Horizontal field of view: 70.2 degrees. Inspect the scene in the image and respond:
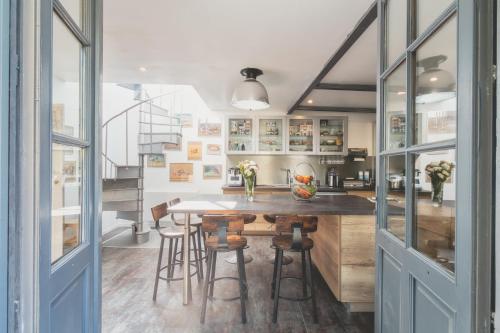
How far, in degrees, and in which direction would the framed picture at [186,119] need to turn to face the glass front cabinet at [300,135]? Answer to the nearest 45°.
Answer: approximately 45° to its left

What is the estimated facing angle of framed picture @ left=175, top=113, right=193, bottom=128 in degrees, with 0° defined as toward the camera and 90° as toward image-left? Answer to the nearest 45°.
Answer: approximately 0°

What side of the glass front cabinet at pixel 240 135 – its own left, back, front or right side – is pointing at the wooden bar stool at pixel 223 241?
front

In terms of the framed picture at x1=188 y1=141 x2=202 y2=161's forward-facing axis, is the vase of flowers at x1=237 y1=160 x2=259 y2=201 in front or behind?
in front

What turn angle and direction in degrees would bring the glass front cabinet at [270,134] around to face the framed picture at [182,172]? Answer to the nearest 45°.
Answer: approximately 90° to its right

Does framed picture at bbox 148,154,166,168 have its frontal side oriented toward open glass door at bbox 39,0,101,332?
yes

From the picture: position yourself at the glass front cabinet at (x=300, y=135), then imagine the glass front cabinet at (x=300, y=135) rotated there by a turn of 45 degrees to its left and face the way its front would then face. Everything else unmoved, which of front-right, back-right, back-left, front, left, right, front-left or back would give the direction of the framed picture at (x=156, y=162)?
back-right

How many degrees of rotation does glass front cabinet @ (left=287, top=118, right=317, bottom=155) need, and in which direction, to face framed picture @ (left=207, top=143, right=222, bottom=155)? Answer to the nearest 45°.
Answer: approximately 90° to its right

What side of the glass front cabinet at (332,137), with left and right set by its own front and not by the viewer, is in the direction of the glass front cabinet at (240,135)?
right

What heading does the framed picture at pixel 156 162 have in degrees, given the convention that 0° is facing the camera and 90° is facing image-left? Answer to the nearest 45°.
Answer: approximately 0°

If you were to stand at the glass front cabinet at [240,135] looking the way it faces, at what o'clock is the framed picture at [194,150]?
The framed picture is roughly at 4 o'clock from the glass front cabinet.

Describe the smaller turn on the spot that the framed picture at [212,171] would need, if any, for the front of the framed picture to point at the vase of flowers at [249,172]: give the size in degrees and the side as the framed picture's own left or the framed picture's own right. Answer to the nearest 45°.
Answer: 0° — it already faces it

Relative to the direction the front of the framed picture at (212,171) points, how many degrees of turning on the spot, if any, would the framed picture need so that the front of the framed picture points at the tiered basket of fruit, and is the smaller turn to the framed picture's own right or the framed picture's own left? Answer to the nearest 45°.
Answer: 0° — it already faces it
